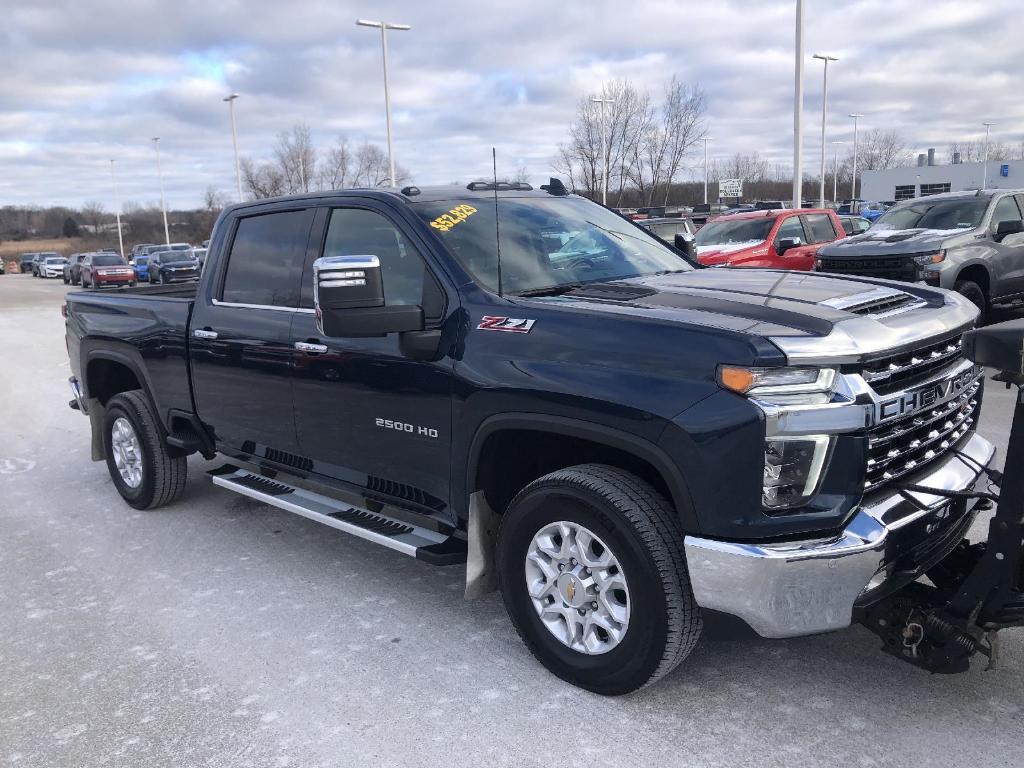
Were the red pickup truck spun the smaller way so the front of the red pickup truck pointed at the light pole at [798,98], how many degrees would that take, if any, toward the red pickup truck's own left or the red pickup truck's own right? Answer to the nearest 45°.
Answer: approximately 135° to the red pickup truck's own right

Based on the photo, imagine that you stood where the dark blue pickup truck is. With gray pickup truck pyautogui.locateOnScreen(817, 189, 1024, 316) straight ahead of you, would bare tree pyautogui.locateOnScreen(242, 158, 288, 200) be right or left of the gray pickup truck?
left

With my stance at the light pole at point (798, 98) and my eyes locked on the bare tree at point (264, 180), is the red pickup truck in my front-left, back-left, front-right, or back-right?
back-left

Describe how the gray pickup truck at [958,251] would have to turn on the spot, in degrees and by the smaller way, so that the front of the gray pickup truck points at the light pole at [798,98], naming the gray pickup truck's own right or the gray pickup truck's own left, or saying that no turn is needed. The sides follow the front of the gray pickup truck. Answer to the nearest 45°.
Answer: approximately 135° to the gray pickup truck's own right

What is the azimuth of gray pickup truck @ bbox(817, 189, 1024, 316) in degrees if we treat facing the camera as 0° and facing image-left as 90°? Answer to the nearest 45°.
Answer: approximately 45°

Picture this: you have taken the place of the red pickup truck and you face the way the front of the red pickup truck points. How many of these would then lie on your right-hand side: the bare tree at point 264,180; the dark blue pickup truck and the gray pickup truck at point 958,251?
1

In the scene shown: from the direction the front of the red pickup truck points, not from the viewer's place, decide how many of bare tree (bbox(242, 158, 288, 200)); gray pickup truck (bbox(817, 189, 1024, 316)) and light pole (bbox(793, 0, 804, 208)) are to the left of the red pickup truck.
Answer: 1

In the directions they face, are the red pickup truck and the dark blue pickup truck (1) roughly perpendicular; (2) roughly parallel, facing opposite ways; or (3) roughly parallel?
roughly perpendicular

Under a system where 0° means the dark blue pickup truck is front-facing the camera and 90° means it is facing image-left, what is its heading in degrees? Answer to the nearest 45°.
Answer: approximately 315°

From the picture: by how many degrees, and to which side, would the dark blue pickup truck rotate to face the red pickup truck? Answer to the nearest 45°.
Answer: approximately 135° to its left

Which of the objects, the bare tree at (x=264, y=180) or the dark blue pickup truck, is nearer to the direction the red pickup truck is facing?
the dark blue pickup truck

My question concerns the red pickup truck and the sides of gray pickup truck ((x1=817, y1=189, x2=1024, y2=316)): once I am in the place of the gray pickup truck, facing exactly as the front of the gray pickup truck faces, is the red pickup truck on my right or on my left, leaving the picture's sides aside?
on my right

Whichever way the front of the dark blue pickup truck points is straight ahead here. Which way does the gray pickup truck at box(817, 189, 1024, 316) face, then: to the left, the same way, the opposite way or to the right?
to the right
